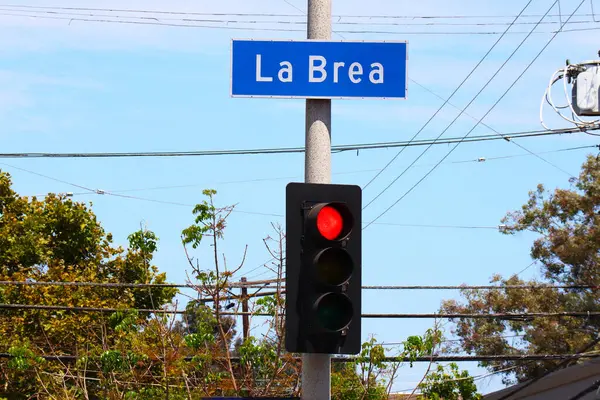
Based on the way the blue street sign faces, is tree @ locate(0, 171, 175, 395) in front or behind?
behind

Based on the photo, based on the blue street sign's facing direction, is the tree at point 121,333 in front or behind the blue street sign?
behind

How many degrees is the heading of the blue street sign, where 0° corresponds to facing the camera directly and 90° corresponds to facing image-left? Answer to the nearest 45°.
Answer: approximately 0°

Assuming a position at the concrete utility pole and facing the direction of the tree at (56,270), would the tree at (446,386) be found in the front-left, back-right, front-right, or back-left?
front-right

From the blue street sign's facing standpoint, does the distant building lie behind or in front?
behind

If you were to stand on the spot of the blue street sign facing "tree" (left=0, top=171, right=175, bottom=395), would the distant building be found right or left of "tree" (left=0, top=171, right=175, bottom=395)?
right
